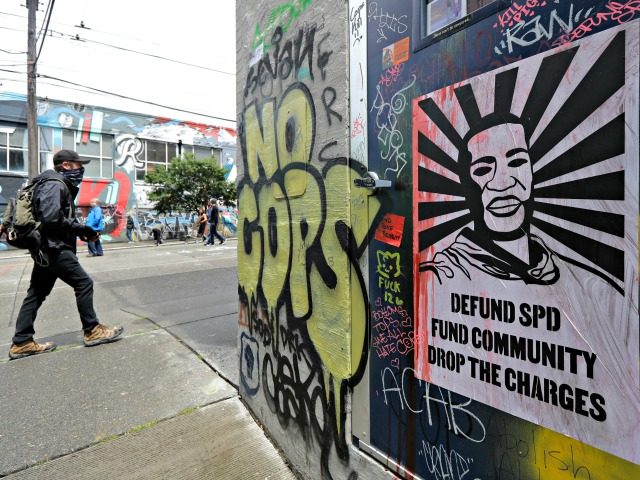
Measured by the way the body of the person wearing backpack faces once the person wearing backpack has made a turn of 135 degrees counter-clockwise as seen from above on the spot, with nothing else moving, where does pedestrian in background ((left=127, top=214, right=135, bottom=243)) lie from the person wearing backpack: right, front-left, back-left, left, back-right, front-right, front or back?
front-right

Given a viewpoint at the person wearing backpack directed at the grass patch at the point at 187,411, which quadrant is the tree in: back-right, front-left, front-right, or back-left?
back-left

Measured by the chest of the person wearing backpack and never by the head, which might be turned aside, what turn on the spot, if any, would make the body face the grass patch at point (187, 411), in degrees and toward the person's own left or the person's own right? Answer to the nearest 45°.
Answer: approximately 45° to the person's own right

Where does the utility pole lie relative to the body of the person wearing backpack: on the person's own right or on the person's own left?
on the person's own left

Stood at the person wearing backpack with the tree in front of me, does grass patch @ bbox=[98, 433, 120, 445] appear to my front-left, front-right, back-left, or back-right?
back-right

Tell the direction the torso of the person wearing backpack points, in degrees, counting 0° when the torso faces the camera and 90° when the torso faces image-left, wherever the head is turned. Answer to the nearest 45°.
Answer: approximately 270°

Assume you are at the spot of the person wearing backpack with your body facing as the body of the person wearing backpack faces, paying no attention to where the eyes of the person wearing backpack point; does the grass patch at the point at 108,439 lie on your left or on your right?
on your right

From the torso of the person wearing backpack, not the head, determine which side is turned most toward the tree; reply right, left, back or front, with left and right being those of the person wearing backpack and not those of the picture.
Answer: left
